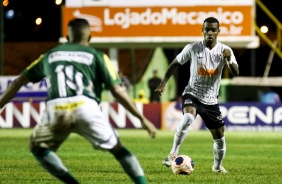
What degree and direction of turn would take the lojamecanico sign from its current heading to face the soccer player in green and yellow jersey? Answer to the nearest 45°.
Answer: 0° — it already faces them

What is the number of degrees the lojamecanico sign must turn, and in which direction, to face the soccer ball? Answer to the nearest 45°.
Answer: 0° — it already faces it

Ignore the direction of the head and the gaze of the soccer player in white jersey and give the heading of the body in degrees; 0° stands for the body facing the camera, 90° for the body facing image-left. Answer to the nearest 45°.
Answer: approximately 0°

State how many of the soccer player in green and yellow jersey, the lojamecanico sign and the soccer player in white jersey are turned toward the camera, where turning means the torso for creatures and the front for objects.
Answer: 2

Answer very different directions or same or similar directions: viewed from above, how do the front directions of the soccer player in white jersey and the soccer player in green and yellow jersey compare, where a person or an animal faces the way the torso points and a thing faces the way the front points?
very different directions

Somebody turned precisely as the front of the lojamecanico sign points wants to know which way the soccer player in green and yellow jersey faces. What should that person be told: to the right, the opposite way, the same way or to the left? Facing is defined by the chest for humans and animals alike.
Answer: the opposite way

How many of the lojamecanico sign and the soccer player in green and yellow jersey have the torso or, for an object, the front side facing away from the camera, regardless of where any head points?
1

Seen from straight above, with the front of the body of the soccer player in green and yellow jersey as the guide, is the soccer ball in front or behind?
in front

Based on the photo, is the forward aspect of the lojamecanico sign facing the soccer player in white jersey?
yes

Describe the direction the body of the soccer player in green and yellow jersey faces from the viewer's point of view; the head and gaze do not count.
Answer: away from the camera

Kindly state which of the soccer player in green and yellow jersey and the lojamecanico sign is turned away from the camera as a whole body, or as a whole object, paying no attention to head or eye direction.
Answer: the soccer player in green and yellow jersey

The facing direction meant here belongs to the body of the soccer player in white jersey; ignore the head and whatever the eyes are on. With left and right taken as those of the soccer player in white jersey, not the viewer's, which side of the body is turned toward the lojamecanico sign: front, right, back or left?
back

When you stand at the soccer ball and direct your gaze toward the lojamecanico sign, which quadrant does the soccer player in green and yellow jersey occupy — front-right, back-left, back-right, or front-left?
back-left
